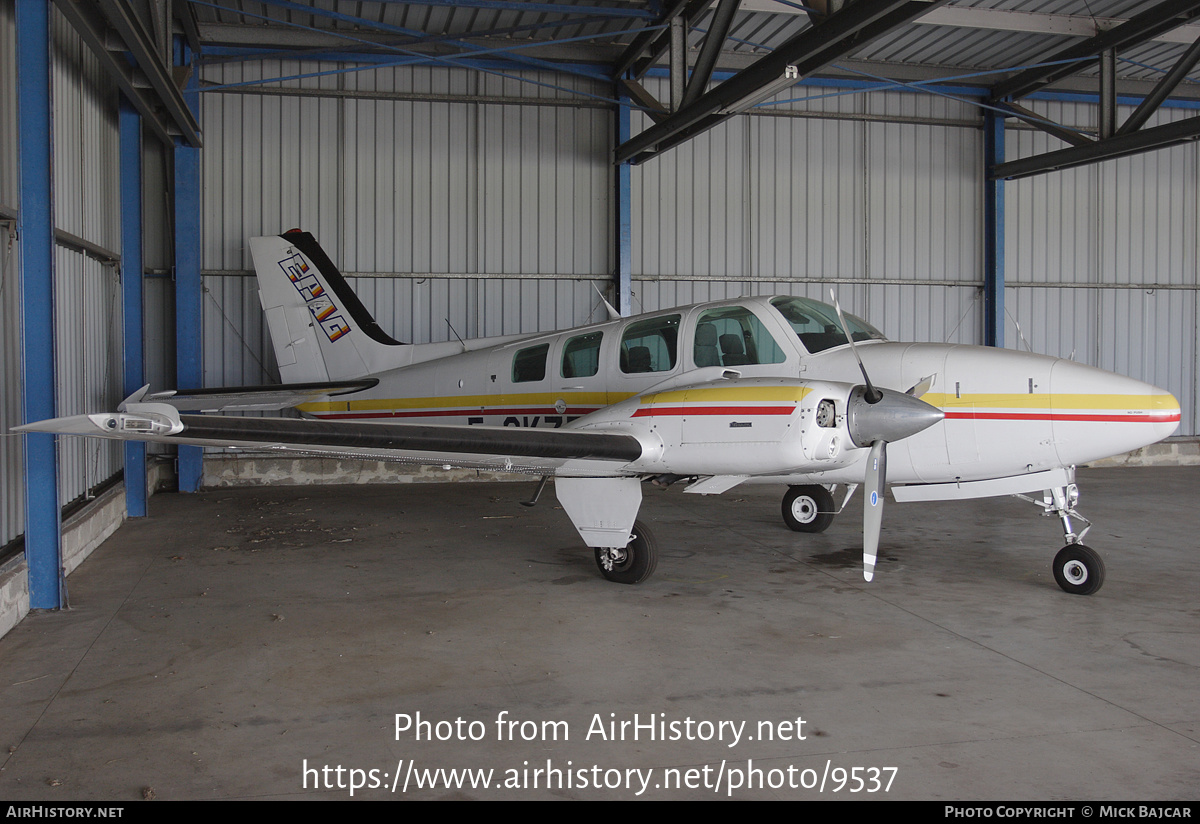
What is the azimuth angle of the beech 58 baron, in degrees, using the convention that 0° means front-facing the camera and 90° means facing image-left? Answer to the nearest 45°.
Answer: approximately 315°
